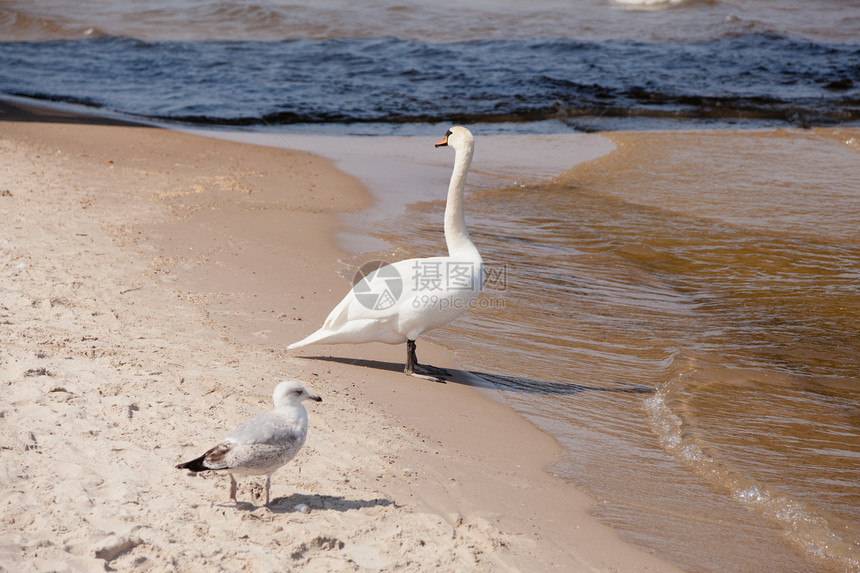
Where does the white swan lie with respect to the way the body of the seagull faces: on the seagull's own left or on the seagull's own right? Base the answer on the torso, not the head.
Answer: on the seagull's own left

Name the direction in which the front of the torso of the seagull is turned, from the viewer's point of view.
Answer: to the viewer's right

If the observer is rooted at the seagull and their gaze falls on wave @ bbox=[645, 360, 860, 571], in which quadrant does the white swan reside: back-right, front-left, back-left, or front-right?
front-left

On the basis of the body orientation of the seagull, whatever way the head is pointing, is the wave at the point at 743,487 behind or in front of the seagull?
in front

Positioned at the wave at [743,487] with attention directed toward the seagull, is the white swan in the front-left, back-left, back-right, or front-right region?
front-right

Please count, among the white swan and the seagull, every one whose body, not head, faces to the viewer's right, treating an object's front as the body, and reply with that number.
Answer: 2

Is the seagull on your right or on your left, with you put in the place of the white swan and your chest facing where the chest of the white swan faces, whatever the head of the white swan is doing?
on your right

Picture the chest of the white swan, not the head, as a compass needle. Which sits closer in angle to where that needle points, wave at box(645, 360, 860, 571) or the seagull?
the wave

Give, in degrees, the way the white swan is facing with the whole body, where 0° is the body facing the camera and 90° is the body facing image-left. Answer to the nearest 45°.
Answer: approximately 270°

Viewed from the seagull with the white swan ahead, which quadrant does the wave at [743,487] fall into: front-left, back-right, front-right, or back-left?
front-right

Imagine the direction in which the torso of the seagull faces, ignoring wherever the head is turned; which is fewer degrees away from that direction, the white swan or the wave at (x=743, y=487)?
the wave

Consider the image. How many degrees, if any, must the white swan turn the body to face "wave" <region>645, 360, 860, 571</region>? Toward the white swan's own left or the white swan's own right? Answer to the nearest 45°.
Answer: approximately 45° to the white swan's own right
